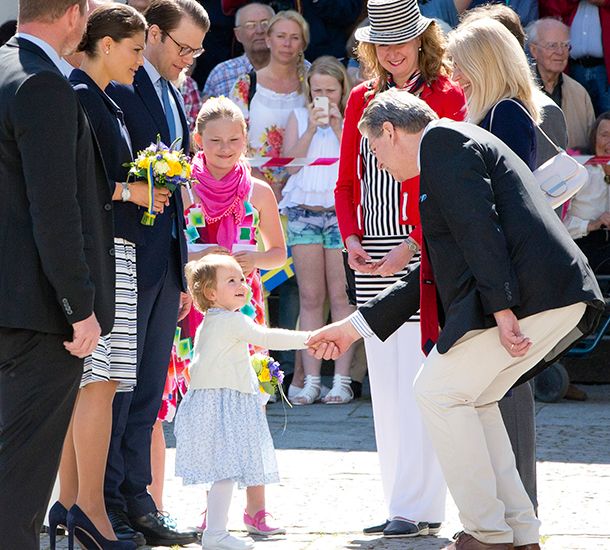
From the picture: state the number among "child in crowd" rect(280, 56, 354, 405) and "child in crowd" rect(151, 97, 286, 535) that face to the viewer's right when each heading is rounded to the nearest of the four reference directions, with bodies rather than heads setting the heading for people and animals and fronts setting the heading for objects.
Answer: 0

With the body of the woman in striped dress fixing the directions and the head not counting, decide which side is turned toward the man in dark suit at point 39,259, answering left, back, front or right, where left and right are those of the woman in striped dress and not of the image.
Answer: right

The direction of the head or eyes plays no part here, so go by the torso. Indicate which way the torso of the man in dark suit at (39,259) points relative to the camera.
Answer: to the viewer's right

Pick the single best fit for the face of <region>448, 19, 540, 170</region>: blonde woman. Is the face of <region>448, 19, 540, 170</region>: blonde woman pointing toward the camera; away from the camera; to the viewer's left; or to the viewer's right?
to the viewer's left

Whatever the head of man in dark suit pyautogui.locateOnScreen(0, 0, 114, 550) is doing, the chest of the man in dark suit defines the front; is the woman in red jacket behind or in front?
in front

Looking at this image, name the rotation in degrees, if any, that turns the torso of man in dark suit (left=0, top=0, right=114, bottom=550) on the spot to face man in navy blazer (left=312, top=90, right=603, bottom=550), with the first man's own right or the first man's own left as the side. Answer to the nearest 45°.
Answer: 0° — they already face them

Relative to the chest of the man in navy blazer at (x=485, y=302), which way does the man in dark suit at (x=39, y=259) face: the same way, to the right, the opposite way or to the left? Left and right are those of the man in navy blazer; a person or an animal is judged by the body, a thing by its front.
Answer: the opposite way

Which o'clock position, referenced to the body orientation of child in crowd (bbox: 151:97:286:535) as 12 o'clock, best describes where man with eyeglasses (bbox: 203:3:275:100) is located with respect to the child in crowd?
The man with eyeglasses is roughly at 6 o'clock from the child in crowd.
